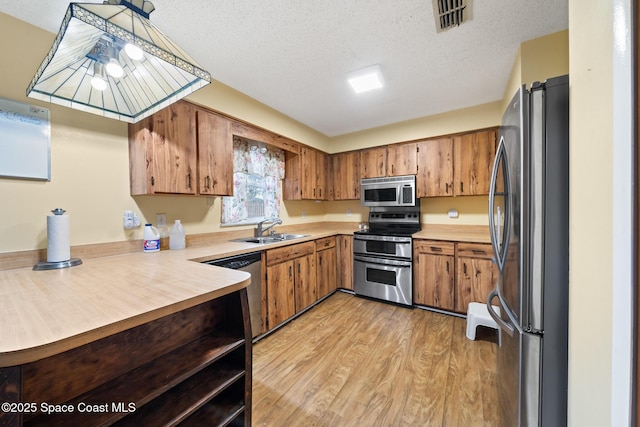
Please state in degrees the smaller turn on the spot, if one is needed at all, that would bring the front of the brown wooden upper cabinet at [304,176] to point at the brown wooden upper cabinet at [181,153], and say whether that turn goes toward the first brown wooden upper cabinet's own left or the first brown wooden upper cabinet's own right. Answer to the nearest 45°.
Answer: approximately 90° to the first brown wooden upper cabinet's own right

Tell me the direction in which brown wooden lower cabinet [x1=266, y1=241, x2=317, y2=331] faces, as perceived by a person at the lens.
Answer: facing the viewer and to the right of the viewer

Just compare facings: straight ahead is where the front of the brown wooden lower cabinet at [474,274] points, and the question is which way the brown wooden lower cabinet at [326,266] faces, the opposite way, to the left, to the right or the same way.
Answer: to the left

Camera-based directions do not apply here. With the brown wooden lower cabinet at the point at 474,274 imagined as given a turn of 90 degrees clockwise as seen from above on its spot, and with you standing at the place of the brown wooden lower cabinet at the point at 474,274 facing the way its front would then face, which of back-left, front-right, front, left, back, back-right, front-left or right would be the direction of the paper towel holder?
front-left

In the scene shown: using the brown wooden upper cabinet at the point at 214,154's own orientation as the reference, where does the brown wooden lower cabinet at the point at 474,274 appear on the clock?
The brown wooden lower cabinet is roughly at 11 o'clock from the brown wooden upper cabinet.

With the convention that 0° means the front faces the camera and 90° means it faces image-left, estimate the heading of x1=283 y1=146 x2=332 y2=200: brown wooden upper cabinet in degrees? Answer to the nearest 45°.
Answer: approximately 315°

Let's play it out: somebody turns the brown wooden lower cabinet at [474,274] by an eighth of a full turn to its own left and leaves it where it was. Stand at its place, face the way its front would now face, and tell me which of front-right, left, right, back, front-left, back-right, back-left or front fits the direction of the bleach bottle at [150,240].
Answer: right

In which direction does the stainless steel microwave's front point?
toward the camera

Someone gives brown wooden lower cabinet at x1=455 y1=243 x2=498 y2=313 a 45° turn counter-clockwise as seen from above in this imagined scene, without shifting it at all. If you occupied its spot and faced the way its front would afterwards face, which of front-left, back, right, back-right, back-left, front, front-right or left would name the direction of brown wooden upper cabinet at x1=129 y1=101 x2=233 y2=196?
right

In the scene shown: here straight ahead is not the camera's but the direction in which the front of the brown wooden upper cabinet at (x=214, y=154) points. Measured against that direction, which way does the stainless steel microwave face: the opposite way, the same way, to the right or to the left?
to the right

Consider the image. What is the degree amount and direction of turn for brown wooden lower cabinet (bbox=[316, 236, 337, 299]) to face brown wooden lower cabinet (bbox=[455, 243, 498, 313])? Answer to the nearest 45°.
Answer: approximately 45° to its left
